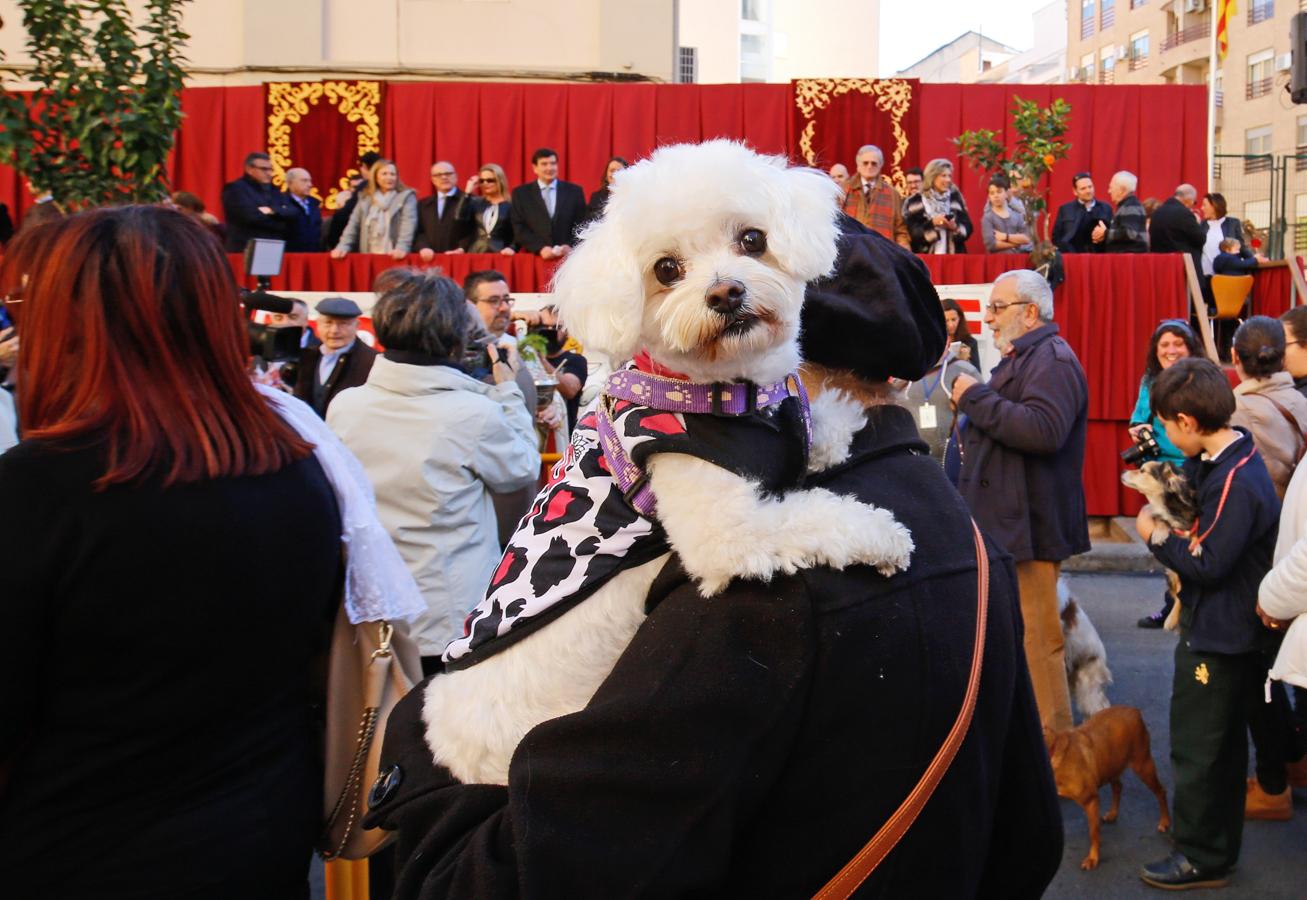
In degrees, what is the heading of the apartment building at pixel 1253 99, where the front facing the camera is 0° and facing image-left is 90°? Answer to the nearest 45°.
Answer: approximately 45°

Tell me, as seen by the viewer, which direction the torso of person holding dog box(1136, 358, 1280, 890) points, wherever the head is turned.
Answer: to the viewer's left

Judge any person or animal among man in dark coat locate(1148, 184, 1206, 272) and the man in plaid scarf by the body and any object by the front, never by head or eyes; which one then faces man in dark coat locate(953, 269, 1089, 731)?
the man in plaid scarf

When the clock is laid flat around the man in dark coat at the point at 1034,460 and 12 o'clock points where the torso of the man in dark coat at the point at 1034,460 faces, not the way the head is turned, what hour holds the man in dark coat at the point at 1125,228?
the man in dark coat at the point at 1125,228 is roughly at 3 o'clock from the man in dark coat at the point at 1034,460.

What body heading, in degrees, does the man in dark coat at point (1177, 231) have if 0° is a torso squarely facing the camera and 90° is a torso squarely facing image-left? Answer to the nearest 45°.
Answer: approximately 225°

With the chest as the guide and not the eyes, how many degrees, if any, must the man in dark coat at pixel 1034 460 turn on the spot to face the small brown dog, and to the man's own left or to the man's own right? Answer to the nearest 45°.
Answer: approximately 90° to the man's own left

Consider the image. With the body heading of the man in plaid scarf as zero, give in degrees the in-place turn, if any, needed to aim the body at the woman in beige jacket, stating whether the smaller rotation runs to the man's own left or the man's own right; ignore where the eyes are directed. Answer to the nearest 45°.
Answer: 0° — they already face them

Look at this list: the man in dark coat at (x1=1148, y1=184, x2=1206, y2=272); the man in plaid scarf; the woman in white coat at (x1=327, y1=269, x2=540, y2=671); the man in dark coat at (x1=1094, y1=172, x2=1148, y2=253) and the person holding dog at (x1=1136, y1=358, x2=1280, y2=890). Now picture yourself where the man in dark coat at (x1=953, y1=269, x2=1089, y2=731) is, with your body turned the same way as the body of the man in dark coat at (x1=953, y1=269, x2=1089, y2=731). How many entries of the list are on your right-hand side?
3

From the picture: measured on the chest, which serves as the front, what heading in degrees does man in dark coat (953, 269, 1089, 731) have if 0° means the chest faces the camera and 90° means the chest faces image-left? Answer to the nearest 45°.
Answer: approximately 90°
